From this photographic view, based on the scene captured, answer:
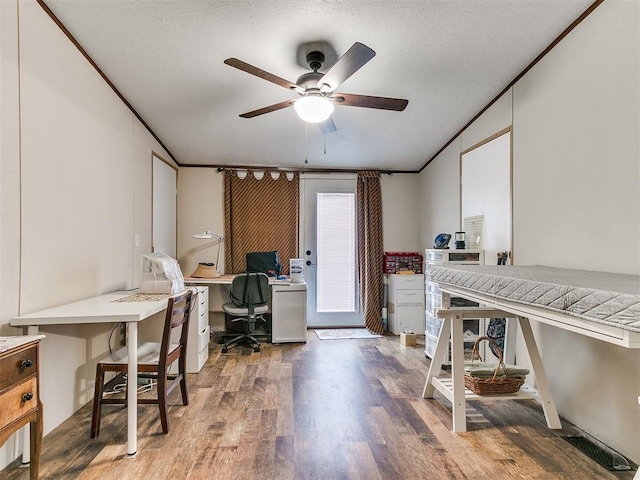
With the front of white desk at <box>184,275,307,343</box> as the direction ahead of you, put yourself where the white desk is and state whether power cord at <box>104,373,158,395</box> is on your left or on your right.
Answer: on your right

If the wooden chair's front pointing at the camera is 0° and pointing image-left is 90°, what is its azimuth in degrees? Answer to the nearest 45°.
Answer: approximately 90°

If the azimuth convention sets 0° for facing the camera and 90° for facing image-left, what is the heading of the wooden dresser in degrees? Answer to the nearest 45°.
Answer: approximately 315°

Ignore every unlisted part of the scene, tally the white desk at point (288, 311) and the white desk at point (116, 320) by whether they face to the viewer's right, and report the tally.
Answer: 1

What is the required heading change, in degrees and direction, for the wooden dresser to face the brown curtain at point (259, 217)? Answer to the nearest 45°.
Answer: approximately 90° to its left

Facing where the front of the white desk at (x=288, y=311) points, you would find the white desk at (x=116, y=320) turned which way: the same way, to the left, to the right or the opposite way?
to the left

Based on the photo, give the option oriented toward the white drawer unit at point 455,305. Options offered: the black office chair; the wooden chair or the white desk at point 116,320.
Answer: the white desk

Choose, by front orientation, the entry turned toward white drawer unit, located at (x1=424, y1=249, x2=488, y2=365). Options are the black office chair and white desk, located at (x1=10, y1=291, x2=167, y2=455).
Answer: the white desk

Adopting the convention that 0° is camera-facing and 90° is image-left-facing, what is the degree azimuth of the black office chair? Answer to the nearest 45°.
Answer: approximately 135°

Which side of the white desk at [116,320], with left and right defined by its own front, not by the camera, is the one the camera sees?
right

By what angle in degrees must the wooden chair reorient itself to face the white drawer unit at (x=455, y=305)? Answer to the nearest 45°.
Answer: approximately 180°
